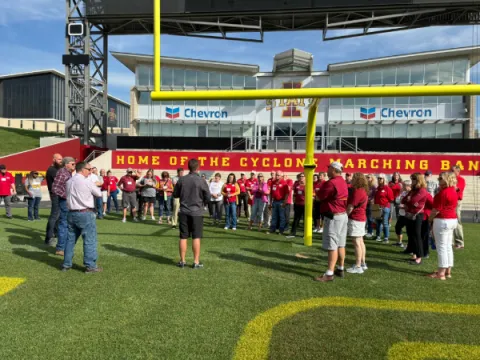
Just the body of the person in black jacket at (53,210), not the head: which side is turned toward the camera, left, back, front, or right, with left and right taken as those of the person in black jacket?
right

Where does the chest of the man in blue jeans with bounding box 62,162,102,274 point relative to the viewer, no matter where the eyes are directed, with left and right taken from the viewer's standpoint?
facing away from the viewer and to the right of the viewer

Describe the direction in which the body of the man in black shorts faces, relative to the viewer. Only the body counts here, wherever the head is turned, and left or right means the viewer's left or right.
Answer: facing away from the viewer

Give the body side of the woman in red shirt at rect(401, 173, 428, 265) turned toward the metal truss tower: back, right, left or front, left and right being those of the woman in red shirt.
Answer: right

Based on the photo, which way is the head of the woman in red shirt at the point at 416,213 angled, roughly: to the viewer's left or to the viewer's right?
to the viewer's left

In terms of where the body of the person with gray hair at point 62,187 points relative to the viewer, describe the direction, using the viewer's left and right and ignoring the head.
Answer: facing to the right of the viewer

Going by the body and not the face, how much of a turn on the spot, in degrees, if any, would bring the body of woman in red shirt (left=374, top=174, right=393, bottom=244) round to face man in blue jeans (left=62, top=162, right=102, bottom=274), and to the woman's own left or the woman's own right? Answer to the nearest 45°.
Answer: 0° — they already face them

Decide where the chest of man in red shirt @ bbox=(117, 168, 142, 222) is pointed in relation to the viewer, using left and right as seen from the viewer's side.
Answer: facing the viewer

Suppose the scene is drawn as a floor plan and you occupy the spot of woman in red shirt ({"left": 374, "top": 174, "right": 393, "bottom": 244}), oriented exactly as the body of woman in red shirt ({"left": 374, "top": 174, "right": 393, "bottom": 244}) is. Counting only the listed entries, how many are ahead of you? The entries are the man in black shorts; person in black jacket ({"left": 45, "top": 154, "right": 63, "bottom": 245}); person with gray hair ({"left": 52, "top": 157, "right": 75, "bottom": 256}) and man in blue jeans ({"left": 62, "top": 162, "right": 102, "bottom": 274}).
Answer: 4

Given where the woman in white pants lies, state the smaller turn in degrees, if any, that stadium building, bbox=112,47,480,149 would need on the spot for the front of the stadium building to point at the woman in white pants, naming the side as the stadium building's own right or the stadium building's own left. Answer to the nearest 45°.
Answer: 0° — it already faces them

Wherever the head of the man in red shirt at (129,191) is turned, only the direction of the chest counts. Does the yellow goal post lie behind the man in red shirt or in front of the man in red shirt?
in front

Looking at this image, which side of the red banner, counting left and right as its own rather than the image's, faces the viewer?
front

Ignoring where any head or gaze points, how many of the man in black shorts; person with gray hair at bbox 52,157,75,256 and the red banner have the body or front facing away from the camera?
1

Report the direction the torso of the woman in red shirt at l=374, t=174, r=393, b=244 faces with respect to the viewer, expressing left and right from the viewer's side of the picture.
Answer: facing the viewer and to the left of the viewer

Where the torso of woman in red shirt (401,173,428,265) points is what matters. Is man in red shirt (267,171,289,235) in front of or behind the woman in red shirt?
in front

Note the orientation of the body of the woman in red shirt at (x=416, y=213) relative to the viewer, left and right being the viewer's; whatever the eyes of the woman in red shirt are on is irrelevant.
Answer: facing to the left of the viewer
